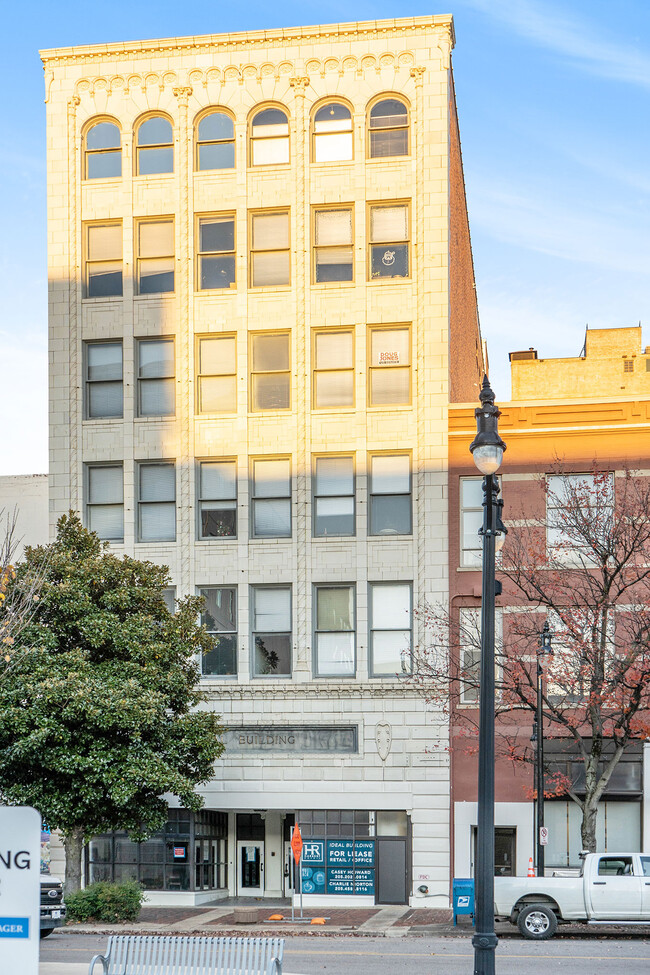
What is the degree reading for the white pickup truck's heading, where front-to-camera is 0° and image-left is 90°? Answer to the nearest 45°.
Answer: approximately 270°

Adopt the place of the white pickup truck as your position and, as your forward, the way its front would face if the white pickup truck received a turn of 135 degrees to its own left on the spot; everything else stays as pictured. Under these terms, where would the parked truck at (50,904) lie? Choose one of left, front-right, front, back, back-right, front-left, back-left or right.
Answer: front-left

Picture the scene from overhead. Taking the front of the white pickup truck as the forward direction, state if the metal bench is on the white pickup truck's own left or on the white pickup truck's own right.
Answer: on the white pickup truck's own right

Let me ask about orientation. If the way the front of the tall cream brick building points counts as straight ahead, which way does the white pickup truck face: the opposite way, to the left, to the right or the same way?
to the left
